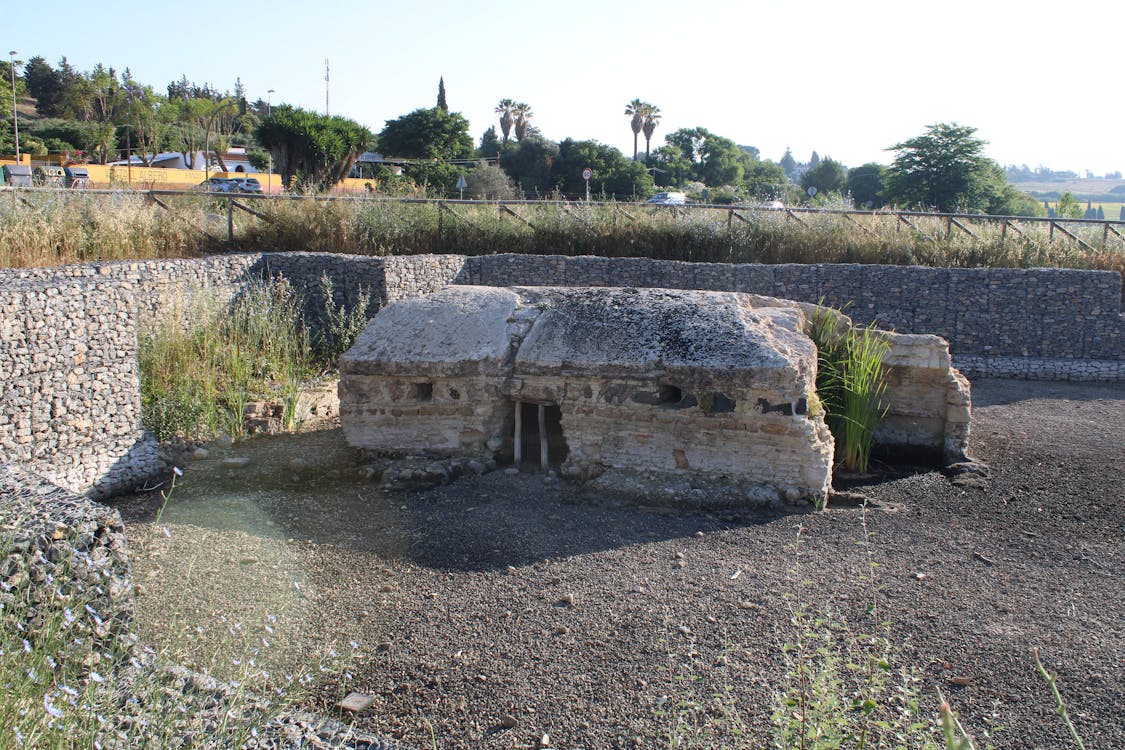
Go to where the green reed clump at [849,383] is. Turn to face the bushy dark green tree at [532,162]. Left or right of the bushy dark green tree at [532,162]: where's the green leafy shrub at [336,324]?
left

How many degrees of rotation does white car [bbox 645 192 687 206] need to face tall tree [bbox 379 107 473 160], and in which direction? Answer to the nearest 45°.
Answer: approximately 45° to its right

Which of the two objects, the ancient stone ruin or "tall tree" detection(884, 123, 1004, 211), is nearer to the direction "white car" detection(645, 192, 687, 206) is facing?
the ancient stone ruin
